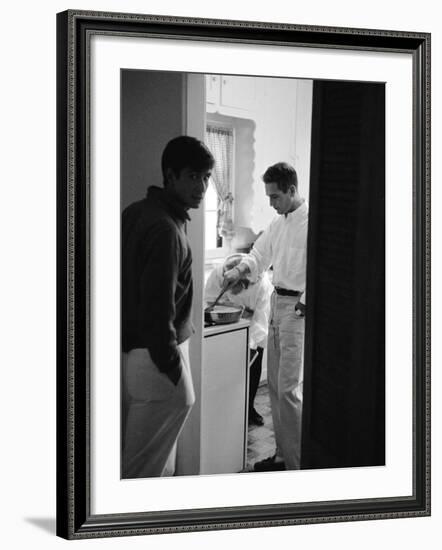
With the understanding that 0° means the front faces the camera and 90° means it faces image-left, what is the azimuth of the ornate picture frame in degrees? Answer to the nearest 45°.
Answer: approximately 315°
